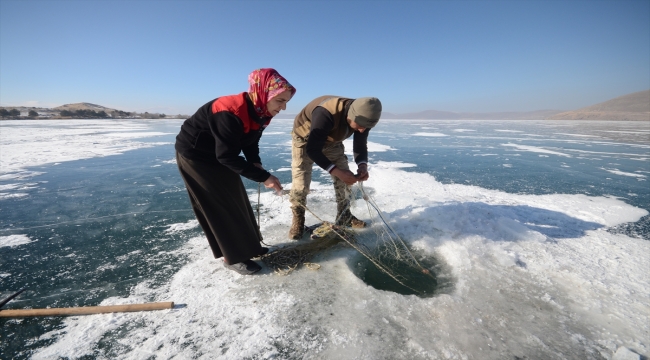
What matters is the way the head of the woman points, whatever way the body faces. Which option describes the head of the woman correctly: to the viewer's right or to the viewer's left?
to the viewer's right

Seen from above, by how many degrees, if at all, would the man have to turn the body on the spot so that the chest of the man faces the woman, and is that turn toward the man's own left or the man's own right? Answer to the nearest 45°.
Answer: approximately 90° to the man's own right

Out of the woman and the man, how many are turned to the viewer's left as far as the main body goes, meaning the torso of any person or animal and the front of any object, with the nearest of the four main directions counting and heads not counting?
0

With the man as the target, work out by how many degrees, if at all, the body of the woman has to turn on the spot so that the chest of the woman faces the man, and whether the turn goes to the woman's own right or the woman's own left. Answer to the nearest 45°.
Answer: approximately 45° to the woman's own left

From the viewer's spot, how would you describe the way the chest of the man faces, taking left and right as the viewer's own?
facing the viewer and to the right of the viewer

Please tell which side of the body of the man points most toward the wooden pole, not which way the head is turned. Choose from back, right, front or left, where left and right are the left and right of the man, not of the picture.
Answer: right

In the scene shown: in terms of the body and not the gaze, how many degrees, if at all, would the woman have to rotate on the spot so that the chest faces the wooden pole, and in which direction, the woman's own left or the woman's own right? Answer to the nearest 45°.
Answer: approximately 180°

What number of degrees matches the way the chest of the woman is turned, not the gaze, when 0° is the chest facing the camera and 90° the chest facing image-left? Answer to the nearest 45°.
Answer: approximately 270°
